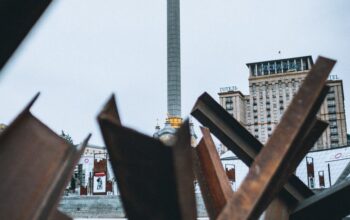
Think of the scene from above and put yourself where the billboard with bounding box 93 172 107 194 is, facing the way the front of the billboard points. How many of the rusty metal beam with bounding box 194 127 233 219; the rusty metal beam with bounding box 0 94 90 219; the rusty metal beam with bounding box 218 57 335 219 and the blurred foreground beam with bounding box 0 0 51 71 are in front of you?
4

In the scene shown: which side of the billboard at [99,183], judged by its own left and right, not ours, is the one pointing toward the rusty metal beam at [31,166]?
front

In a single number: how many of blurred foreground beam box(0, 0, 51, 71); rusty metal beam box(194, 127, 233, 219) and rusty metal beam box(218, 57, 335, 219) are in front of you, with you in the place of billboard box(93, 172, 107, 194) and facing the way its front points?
3

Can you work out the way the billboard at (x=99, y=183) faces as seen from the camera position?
facing the viewer

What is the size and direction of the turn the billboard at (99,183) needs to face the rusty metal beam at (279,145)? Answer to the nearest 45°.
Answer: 0° — it already faces it

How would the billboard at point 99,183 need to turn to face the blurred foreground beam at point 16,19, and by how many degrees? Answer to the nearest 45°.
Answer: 0° — it already faces it

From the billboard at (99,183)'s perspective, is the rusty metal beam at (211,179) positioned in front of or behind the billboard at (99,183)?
in front
